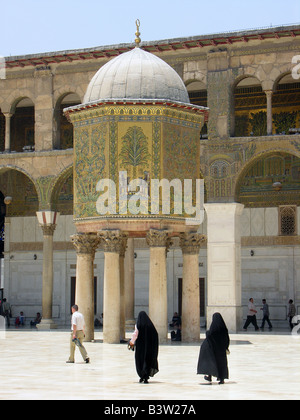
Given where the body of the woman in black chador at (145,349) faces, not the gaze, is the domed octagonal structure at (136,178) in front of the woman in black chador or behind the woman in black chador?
in front

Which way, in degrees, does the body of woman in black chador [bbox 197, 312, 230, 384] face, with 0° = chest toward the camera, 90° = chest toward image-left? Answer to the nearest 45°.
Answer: approximately 225°

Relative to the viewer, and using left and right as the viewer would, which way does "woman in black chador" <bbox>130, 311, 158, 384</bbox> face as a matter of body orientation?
facing away from the viewer and to the left of the viewer

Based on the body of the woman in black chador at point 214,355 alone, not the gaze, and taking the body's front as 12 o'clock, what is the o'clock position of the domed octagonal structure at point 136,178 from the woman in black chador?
The domed octagonal structure is roughly at 10 o'clock from the woman in black chador.
